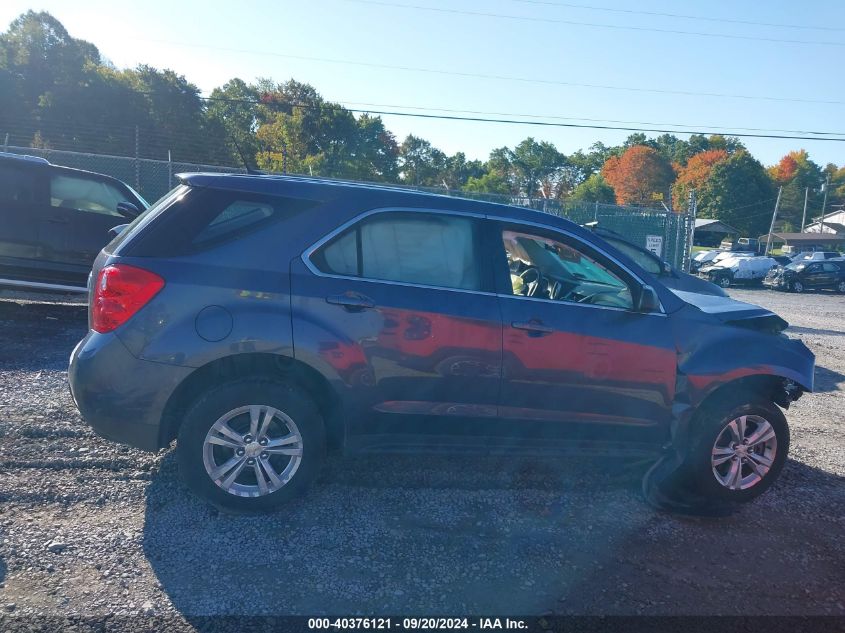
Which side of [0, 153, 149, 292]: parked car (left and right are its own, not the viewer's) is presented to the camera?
right

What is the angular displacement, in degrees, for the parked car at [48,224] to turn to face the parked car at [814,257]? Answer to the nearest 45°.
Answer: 0° — it already faces it

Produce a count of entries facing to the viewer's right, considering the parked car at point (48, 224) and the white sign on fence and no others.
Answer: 1

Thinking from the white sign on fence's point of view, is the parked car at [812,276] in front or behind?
behind

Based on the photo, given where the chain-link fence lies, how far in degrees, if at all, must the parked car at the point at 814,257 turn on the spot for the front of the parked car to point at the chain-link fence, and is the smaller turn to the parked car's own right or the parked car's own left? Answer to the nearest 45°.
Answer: approximately 45° to the parked car's own left

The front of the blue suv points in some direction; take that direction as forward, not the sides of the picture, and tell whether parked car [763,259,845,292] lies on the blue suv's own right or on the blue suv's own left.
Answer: on the blue suv's own left

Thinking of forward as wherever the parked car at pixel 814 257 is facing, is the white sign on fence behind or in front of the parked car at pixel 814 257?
in front

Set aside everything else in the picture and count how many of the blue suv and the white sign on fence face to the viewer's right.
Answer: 1

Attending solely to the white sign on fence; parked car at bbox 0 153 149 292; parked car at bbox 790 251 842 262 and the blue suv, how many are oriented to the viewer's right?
2

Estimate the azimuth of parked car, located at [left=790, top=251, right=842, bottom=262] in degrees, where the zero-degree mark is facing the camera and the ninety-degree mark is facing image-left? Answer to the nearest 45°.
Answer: approximately 45°

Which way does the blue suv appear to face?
to the viewer's right

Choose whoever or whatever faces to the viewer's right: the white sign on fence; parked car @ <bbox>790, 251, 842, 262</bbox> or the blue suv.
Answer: the blue suv

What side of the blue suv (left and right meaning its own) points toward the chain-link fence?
left
